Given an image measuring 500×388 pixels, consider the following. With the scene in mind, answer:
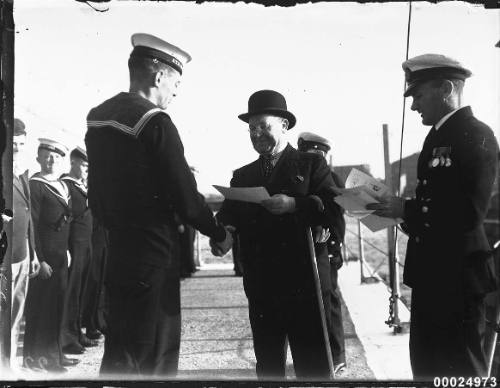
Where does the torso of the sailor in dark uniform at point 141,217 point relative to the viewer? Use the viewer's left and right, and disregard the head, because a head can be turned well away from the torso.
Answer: facing away from the viewer and to the right of the viewer

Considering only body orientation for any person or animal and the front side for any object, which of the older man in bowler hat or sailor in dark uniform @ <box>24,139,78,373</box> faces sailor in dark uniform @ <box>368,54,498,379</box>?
sailor in dark uniform @ <box>24,139,78,373</box>

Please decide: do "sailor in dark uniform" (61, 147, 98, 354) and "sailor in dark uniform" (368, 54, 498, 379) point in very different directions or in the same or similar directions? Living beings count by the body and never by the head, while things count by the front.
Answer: very different directions

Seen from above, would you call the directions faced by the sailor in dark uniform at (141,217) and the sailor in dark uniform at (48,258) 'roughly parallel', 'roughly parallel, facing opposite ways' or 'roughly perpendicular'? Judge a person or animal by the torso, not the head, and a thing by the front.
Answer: roughly perpendicular

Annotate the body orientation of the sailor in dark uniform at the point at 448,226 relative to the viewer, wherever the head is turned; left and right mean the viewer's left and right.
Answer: facing to the left of the viewer

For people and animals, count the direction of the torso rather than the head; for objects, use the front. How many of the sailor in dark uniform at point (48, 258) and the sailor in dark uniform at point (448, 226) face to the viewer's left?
1
